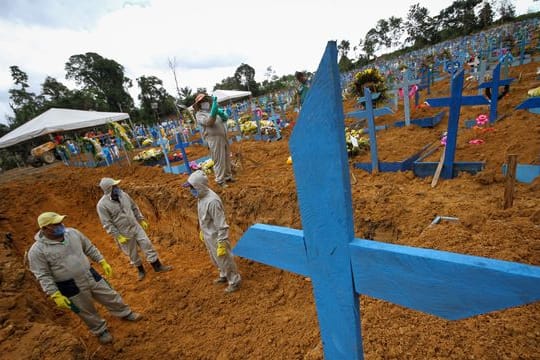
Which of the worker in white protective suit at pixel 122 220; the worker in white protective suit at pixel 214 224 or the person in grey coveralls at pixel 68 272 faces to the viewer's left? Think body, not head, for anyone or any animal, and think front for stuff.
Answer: the worker in white protective suit at pixel 214 224

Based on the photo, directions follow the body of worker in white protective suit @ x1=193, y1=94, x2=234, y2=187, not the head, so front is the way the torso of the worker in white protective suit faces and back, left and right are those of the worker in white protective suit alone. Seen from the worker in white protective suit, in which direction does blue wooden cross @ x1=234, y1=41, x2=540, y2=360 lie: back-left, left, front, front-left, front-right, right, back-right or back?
front-left

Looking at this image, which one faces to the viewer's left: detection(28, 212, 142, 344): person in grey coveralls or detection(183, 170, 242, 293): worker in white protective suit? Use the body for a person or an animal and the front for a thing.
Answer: detection(183, 170, 242, 293): worker in white protective suit

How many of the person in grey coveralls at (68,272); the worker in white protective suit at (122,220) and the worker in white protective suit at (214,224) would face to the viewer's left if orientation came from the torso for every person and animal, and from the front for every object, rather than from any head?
1

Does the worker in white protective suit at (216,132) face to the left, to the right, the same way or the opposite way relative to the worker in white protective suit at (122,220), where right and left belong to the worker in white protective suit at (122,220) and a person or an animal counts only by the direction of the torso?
to the right

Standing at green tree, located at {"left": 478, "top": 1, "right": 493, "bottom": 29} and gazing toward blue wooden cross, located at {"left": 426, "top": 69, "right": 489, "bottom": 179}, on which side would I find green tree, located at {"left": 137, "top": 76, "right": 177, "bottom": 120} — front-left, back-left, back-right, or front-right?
front-right

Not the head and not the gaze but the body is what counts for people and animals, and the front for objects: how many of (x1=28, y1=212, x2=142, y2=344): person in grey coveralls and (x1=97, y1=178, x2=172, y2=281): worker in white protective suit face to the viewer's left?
0

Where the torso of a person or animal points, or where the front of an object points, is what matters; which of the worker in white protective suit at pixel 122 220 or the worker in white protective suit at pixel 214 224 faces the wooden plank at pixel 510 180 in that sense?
the worker in white protective suit at pixel 122 220

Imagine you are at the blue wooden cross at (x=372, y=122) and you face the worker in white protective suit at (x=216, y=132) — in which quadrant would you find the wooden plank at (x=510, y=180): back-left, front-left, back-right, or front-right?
back-left

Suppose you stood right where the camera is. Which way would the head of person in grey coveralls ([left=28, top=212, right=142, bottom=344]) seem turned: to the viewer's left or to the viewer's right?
to the viewer's right

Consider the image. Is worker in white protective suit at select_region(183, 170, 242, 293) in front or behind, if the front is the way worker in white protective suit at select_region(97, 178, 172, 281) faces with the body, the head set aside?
in front

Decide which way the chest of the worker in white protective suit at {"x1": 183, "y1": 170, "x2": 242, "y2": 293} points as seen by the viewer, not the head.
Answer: to the viewer's left

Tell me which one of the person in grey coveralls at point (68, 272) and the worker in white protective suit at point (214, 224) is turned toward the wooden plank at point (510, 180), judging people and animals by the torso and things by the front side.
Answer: the person in grey coveralls at point (68, 272)

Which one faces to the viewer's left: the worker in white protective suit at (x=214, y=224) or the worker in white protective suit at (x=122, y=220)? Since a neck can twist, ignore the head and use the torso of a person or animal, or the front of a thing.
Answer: the worker in white protective suit at (x=214, y=224)

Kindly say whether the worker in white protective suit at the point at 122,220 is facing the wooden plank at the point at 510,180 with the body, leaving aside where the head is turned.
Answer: yes

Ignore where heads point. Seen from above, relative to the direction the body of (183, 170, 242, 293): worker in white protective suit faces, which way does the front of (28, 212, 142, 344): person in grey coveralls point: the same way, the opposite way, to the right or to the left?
to the left

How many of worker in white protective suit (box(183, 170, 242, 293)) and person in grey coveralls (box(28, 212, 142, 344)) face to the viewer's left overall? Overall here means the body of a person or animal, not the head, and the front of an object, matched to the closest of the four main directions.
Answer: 1

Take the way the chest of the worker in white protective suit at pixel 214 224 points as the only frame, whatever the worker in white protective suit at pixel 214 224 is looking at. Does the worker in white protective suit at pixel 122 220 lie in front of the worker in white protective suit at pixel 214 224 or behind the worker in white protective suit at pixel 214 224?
in front

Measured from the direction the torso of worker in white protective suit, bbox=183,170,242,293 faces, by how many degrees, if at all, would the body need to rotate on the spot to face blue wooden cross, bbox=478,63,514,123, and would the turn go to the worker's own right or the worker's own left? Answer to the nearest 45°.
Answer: approximately 180°

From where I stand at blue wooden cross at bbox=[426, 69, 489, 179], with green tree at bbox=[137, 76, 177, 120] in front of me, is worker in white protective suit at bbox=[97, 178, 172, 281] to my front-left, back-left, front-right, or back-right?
front-left
